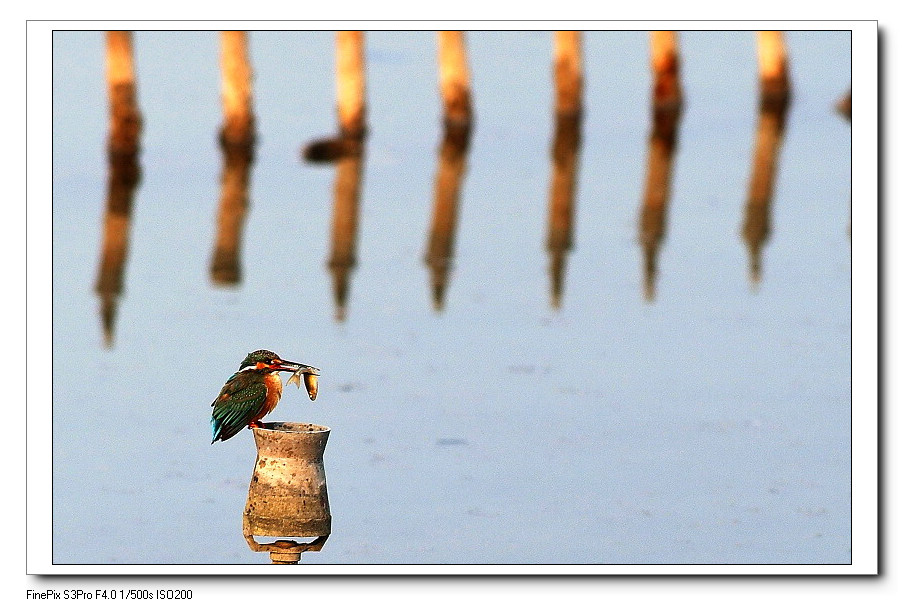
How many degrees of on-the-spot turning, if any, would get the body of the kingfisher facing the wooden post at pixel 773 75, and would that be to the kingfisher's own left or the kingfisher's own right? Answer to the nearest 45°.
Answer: approximately 45° to the kingfisher's own left

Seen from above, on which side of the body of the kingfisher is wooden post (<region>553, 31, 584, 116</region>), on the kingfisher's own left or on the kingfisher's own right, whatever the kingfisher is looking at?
on the kingfisher's own left

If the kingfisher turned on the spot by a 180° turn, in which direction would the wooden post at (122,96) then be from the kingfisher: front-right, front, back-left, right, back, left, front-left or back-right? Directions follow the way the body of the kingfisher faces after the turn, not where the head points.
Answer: right

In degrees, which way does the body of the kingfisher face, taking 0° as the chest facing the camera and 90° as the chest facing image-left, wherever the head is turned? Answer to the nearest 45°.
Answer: approximately 270°

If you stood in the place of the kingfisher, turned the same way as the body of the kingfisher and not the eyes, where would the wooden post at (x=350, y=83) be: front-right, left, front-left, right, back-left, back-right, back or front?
left

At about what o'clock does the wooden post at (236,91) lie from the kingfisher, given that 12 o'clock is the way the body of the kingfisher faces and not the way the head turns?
The wooden post is roughly at 9 o'clock from the kingfisher.

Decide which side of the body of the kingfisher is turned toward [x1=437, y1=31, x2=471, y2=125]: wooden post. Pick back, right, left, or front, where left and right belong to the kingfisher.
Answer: left
